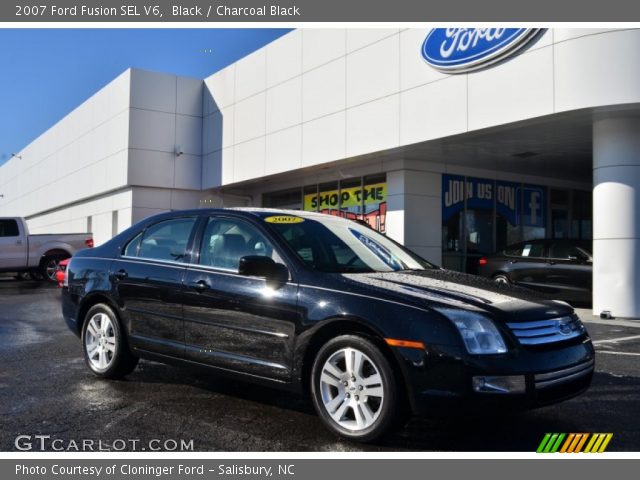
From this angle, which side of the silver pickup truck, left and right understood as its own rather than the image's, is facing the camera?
left

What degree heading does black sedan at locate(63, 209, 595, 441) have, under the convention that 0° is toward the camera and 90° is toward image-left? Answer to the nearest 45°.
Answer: approximately 315°

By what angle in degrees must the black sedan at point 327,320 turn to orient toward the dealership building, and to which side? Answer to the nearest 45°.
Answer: approximately 135° to its left

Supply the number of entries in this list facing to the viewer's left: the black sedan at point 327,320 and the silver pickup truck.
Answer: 1

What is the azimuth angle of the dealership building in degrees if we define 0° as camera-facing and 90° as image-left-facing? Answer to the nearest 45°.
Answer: approximately 45°

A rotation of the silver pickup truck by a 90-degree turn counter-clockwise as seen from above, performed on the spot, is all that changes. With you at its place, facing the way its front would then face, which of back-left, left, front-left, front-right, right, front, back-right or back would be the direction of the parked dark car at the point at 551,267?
front-left

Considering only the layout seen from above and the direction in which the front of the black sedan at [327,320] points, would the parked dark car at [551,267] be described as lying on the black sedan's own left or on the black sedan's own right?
on the black sedan's own left

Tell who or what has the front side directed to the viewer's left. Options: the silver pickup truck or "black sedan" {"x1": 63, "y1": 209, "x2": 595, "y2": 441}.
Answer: the silver pickup truck

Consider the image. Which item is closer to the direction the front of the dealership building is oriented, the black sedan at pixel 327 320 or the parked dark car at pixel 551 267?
the black sedan
